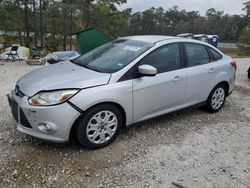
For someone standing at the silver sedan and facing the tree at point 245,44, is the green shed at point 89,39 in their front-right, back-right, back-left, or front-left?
front-left

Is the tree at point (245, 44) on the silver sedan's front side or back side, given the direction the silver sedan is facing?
on the back side

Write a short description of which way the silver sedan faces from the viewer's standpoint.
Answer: facing the viewer and to the left of the viewer

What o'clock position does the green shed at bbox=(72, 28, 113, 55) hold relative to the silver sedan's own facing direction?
The green shed is roughly at 4 o'clock from the silver sedan.
